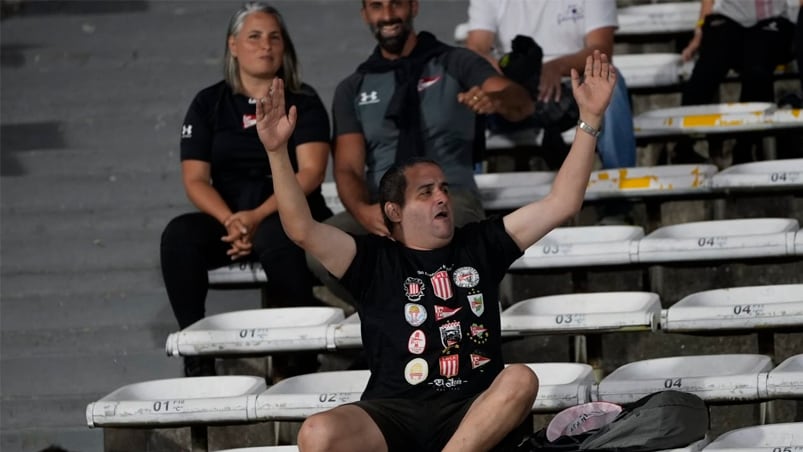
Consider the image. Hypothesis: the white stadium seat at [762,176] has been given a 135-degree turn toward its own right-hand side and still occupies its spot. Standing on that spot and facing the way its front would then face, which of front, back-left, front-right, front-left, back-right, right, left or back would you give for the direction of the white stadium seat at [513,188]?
front-left

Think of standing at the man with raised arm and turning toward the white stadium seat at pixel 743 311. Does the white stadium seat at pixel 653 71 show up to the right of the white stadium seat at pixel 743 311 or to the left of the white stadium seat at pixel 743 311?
left

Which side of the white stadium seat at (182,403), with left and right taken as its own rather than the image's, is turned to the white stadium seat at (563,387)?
left

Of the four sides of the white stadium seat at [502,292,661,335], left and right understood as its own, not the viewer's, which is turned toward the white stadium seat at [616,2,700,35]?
back

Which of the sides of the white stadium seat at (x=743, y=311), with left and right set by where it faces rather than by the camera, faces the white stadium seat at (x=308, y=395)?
right

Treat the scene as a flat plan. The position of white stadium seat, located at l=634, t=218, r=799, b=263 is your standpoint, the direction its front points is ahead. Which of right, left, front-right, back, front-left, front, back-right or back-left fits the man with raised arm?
front-right

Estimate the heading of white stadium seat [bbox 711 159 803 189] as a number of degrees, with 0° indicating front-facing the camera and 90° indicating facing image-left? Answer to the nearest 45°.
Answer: approximately 0°

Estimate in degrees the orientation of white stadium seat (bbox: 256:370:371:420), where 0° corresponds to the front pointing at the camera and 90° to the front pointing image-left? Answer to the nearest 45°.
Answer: approximately 0°

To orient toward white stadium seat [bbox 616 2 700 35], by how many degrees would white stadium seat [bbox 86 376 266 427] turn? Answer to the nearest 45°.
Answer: approximately 135° to its left
